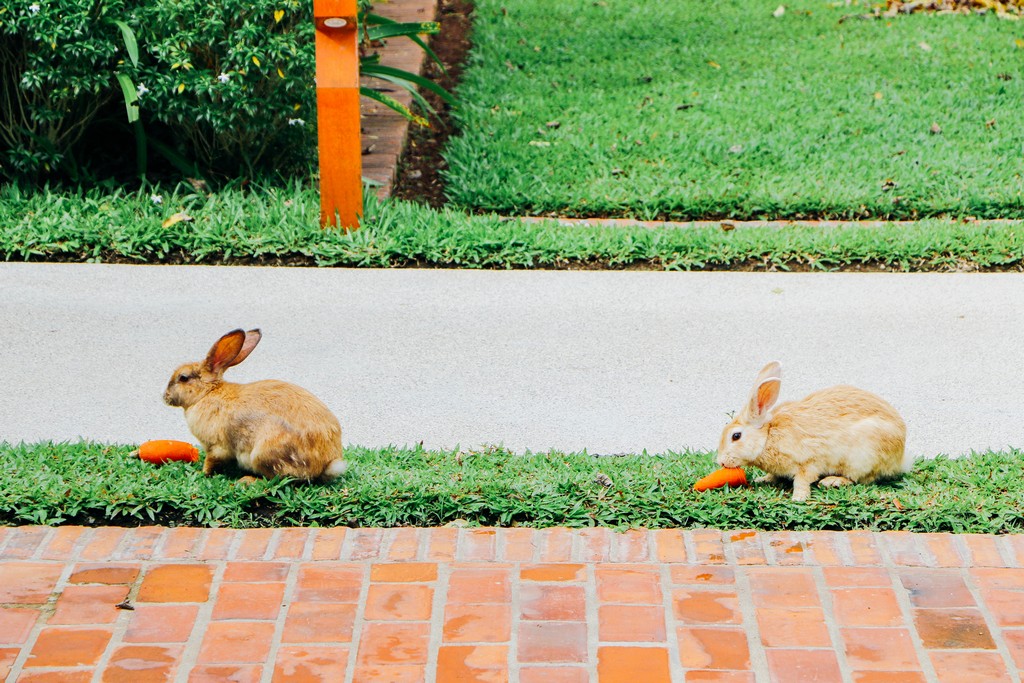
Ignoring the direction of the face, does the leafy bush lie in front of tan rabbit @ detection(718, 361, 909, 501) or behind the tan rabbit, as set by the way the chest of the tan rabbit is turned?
in front

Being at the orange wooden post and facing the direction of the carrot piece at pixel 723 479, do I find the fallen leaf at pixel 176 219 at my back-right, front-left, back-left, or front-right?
back-right

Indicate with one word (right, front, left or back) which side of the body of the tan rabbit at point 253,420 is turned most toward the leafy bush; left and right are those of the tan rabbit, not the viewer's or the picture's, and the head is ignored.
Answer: right

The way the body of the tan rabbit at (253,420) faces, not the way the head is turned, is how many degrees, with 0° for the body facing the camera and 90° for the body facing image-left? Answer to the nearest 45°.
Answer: approximately 90°

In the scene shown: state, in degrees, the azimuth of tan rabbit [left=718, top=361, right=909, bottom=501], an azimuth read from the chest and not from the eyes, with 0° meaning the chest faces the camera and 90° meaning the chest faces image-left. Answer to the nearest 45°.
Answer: approximately 90°

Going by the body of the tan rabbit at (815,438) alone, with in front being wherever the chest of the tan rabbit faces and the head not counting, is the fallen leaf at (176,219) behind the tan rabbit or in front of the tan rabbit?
in front

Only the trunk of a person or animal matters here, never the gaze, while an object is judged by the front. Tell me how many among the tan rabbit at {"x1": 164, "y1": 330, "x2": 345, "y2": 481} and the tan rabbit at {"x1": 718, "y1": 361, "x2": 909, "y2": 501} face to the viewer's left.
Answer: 2

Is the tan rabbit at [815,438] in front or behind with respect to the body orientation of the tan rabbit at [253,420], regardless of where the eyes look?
behind

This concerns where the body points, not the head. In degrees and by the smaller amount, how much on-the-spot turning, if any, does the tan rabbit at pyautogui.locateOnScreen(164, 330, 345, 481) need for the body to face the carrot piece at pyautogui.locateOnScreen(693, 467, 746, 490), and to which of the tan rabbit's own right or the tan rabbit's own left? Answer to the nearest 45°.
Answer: approximately 180°
